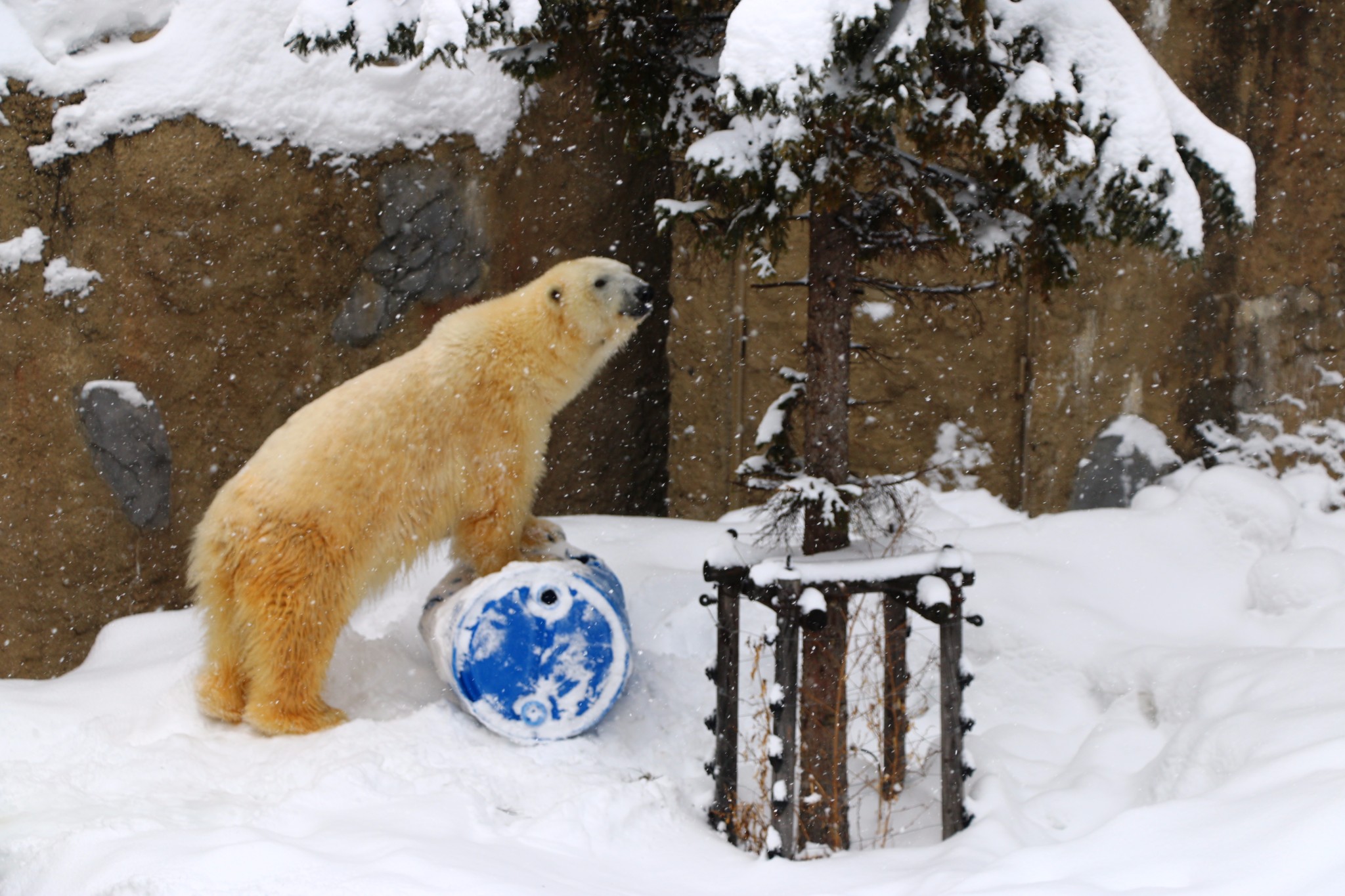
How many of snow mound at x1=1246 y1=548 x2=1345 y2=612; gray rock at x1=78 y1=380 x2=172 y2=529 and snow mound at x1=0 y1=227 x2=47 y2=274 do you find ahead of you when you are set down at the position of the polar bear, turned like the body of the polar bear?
1

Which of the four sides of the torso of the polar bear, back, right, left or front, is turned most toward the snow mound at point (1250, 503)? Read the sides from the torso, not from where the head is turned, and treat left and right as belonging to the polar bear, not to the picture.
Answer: front

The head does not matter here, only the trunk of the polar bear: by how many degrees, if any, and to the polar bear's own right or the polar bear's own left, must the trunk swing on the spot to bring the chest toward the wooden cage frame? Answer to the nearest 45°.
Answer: approximately 45° to the polar bear's own right

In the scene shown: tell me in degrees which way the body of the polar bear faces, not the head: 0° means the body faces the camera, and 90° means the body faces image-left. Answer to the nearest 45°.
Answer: approximately 270°

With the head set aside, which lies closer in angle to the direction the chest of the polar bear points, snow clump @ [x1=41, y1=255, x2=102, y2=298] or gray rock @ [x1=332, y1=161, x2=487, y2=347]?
the gray rock

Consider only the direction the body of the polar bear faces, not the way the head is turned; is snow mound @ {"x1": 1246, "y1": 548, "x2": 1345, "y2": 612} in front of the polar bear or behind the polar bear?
in front

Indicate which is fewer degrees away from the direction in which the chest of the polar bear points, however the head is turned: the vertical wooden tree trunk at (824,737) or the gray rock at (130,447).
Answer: the vertical wooden tree trunk

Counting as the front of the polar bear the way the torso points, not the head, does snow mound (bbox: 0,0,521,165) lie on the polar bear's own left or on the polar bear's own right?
on the polar bear's own left

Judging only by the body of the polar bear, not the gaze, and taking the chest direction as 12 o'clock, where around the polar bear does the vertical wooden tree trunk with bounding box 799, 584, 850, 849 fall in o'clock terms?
The vertical wooden tree trunk is roughly at 1 o'clock from the polar bear.
